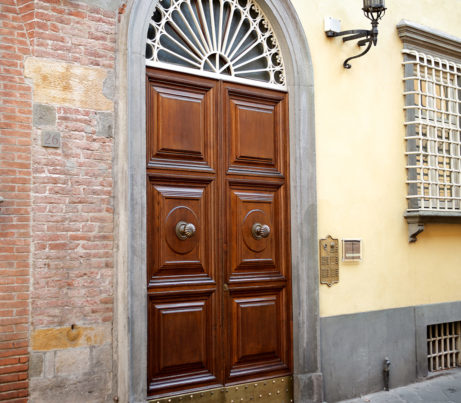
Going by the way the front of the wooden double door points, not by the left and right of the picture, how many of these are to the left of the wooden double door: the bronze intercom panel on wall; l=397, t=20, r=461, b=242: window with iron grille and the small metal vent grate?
3

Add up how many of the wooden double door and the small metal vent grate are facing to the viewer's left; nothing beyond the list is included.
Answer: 0

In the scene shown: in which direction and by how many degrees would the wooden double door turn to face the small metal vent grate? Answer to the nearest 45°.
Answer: approximately 90° to its left

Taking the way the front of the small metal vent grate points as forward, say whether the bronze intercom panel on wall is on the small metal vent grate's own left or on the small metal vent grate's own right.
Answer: on the small metal vent grate's own right

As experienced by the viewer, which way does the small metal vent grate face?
facing the viewer and to the right of the viewer

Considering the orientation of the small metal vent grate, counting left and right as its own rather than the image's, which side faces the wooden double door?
right

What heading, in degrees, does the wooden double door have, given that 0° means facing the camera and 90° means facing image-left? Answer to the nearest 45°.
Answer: approximately 315°
